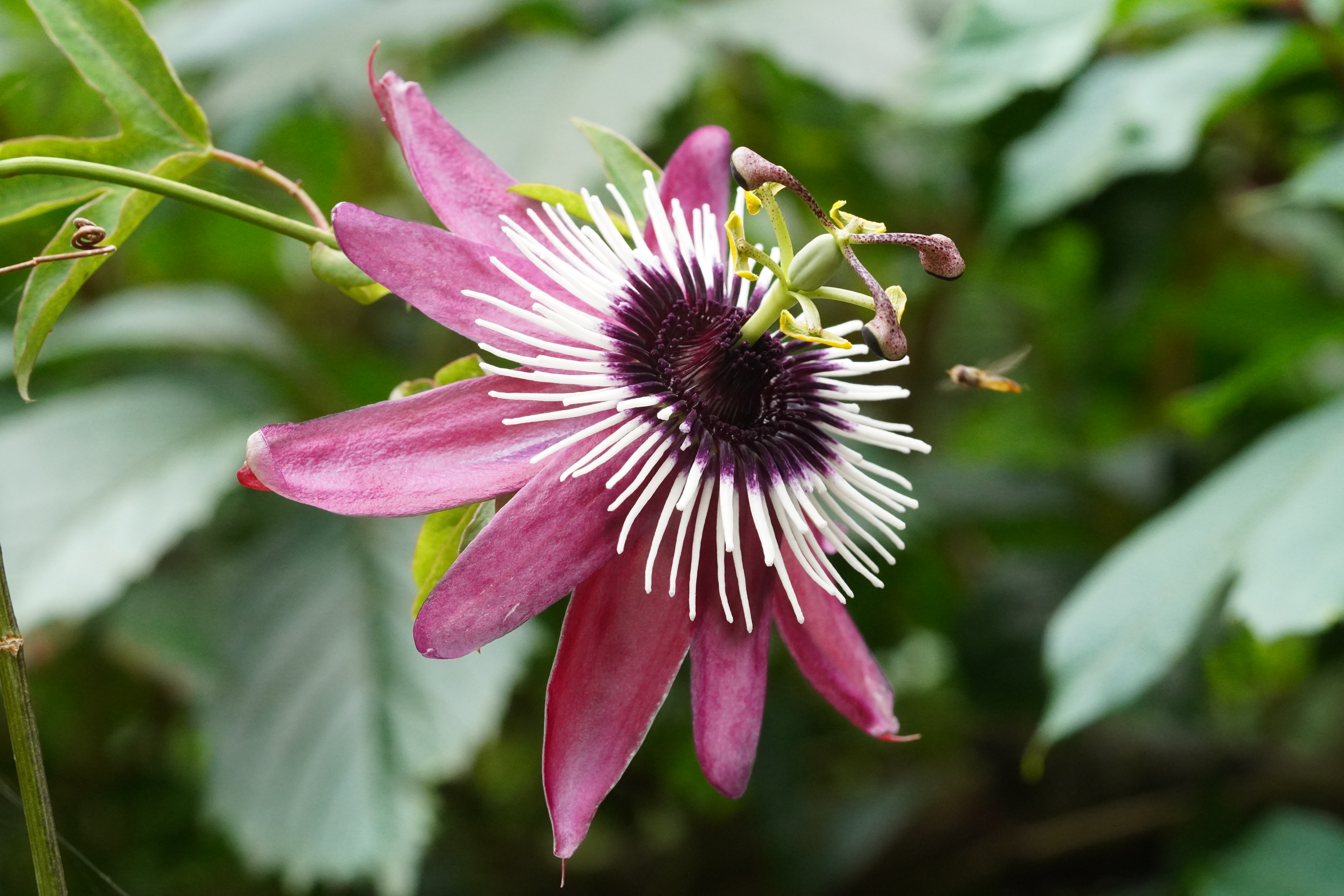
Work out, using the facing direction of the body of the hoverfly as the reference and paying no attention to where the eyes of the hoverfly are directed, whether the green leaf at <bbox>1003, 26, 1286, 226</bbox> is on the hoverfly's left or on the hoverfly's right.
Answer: on the hoverfly's right

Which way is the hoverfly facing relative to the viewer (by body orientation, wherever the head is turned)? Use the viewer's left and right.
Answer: facing to the left of the viewer

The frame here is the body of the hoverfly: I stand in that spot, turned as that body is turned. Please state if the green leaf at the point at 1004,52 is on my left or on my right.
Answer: on my right
